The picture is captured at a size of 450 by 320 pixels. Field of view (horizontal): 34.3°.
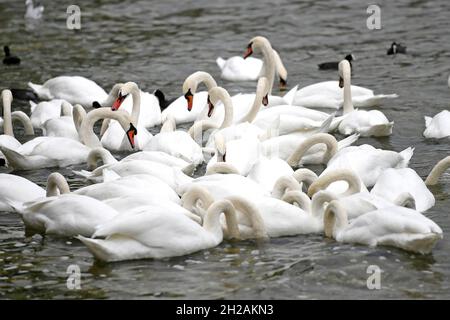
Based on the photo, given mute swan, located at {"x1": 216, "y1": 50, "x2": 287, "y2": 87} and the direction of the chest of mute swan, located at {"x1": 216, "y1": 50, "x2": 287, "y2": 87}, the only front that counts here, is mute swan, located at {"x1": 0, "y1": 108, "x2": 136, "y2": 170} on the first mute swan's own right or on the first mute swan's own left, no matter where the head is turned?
on the first mute swan's own right

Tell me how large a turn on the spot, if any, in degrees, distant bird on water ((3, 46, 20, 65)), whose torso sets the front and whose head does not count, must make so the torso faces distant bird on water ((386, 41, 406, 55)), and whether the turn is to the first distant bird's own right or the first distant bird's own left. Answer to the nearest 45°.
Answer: approximately 180°

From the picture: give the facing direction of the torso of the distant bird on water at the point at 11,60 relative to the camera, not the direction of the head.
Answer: to the viewer's left

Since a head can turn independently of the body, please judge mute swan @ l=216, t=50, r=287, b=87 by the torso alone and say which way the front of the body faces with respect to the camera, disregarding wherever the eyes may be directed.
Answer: to the viewer's right

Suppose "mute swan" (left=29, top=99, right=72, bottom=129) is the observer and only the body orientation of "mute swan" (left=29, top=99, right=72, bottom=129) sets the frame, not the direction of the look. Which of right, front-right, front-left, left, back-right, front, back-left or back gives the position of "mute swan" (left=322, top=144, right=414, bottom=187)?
front-right

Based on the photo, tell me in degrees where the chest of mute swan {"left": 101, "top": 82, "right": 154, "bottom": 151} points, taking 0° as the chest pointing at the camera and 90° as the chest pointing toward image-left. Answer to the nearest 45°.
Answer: approximately 45°

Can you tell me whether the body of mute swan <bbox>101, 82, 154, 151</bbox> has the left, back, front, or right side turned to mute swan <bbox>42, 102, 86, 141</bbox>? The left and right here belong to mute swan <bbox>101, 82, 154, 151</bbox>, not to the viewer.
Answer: right

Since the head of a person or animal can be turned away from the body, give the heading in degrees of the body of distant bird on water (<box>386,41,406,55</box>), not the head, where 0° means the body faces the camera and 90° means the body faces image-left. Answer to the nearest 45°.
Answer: approximately 90°
